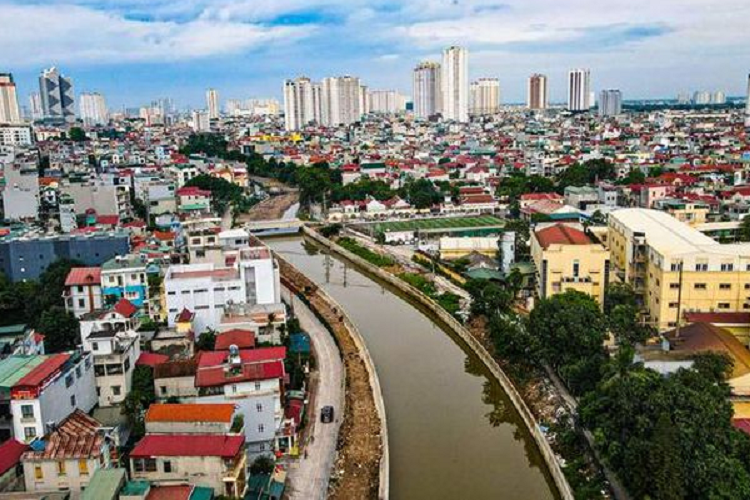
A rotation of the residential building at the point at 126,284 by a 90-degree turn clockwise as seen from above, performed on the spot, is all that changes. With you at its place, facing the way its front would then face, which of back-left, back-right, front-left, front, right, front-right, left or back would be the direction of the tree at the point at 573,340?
back-left

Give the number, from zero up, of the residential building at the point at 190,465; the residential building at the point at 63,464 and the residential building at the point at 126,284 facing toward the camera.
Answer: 3

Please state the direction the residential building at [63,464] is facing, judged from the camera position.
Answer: facing the viewer

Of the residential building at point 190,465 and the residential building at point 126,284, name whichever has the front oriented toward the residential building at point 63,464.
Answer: the residential building at point 126,284

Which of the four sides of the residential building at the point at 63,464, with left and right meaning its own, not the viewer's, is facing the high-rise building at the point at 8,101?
back

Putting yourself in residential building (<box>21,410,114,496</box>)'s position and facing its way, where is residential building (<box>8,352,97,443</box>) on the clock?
residential building (<box>8,352,97,443</box>) is roughly at 6 o'clock from residential building (<box>21,410,114,496</box>).

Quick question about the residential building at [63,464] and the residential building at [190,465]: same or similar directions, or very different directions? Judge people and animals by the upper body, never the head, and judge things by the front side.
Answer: same or similar directions

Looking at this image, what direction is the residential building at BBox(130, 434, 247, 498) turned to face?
toward the camera

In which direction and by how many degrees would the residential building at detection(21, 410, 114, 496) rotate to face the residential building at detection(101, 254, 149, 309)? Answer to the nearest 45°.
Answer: approximately 180°

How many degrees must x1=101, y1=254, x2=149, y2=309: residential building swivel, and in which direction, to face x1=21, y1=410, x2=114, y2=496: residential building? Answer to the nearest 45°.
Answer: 0° — it already faces it

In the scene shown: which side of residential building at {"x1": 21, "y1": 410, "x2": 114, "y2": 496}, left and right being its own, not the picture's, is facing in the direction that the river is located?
left

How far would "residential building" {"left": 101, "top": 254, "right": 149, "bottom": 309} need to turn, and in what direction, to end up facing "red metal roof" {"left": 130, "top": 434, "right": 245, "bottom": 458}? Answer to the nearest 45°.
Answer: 0° — it already faces it

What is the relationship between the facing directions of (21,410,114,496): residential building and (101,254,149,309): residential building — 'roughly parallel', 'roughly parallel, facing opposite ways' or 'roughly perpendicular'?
roughly parallel
